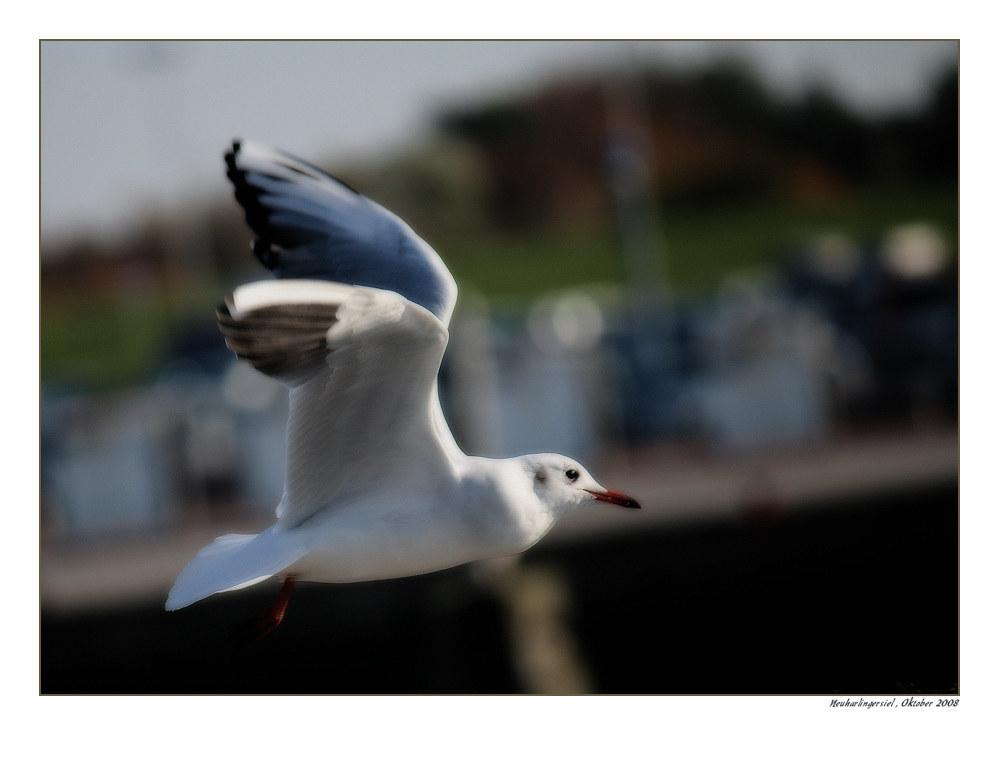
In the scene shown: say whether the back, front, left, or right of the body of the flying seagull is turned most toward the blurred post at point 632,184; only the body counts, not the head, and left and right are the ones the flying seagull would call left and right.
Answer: left

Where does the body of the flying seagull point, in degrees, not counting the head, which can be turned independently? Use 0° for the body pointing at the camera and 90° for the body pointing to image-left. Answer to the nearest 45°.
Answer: approximately 270°
